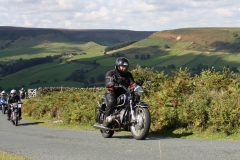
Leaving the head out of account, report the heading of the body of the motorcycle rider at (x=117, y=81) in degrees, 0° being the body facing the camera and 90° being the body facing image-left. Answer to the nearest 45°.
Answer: approximately 315°

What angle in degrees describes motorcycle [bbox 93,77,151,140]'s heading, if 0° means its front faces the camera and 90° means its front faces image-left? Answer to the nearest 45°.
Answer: approximately 315°
